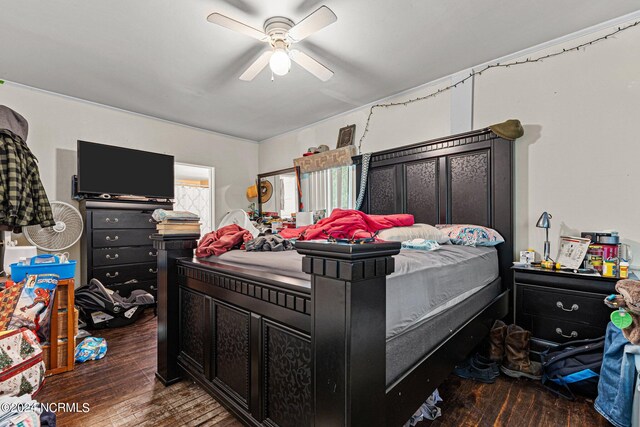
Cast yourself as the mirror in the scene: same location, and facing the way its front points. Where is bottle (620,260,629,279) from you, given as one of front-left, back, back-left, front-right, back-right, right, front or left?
left

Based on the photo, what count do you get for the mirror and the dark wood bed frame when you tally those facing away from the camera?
0

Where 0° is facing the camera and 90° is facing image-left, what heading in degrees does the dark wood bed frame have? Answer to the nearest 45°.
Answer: approximately 45°

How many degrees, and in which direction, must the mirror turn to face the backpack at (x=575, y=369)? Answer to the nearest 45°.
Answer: approximately 90° to its left

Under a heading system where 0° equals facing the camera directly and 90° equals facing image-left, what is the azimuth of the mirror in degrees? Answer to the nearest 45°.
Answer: approximately 45°

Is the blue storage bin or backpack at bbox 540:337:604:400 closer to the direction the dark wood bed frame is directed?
the blue storage bin

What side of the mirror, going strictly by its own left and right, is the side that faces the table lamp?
left

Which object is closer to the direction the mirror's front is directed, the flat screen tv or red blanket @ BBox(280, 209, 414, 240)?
the flat screen tv

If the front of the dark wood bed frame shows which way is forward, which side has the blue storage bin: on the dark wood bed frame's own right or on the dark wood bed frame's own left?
on the dark wood bed frame's own right

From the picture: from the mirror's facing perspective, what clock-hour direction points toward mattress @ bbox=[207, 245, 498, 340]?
The mattress is roughly at 10 o'clock from the mirror.

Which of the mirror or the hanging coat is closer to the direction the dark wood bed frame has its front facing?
the hanging coat

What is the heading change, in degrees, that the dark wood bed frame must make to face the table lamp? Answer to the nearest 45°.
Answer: approximately 180°
